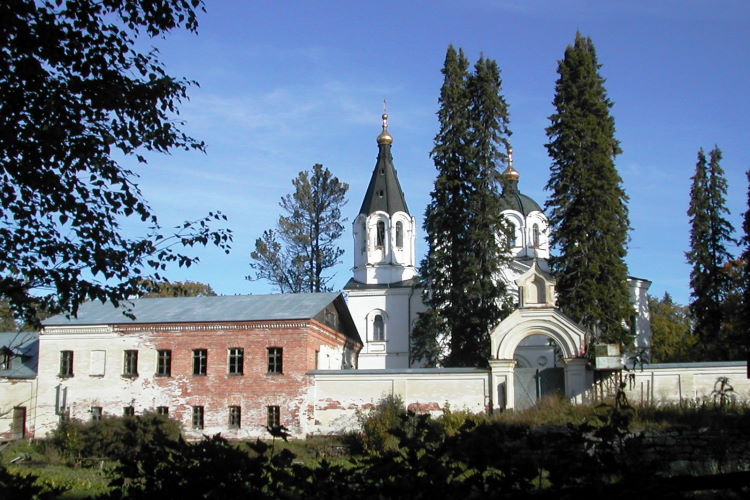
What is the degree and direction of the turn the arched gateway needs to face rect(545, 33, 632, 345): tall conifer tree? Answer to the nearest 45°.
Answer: approximately 180°

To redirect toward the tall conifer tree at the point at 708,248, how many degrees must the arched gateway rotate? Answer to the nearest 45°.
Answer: approximately 135° to its left

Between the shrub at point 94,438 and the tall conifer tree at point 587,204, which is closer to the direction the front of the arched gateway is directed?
the shrub

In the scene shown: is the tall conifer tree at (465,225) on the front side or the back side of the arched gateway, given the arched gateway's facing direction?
on the back side

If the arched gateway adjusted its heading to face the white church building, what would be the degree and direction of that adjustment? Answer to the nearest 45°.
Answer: approximately 180°

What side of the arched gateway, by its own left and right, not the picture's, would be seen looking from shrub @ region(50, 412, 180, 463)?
right

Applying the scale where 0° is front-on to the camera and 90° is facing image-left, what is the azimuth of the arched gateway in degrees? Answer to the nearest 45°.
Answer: approximately 0°

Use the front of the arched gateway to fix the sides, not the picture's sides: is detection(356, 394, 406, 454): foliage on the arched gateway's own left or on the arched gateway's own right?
on the arched gateway's own right

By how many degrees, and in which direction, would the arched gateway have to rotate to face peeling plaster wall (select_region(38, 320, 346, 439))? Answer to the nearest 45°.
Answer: approximately 90° to its right
